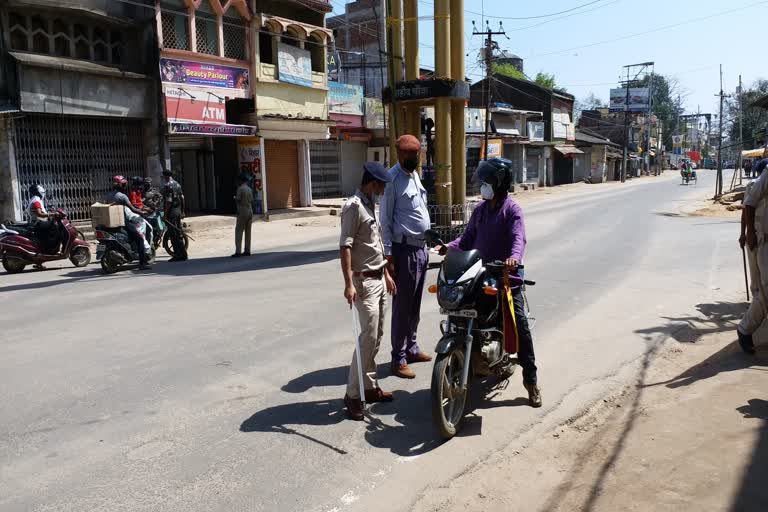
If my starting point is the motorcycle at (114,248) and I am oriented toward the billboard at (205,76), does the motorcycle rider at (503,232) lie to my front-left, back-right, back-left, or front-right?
back-right

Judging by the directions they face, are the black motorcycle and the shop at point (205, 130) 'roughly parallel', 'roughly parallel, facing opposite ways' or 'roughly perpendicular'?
roughly perpendicular

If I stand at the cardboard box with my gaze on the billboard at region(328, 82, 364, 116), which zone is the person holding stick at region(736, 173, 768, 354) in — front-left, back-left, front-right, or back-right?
back-right

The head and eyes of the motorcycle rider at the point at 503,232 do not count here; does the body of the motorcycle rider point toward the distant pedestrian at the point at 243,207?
no

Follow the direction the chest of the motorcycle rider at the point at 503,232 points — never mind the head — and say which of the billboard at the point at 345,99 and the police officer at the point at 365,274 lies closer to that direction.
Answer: the police officer

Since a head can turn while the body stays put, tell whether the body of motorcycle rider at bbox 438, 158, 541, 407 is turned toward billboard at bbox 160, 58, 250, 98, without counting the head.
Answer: no

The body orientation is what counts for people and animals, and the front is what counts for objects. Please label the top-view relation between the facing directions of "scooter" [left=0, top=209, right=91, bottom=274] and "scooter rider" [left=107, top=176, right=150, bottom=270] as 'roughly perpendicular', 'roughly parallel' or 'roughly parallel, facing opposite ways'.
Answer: roughly parallel

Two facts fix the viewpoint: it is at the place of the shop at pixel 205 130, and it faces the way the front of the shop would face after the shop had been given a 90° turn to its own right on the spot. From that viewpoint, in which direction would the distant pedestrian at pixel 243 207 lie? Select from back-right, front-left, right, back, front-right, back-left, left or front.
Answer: left
